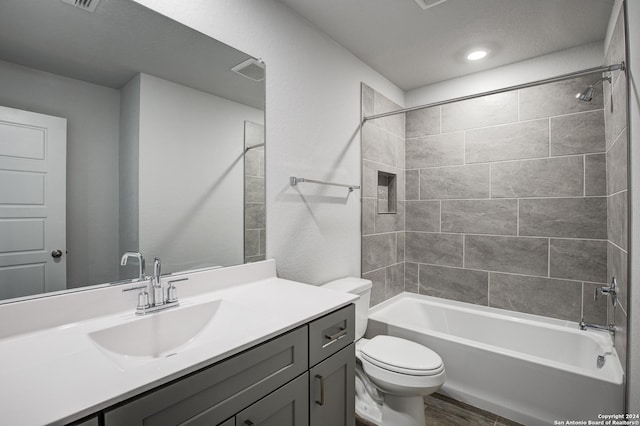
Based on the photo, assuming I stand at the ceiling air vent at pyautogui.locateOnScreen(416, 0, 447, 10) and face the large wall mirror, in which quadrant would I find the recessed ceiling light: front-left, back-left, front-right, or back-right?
back-right

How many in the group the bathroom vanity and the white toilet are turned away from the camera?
0

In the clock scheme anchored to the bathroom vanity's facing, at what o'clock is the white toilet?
The white toilet is roughly at 10 o'clock from the bathroom vanity.

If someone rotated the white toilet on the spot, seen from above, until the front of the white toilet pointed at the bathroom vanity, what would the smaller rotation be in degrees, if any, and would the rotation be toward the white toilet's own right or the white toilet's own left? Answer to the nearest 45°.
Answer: approximately 90° to the white toilet's own right

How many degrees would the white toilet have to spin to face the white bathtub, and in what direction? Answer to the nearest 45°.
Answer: approximately 90° to its left

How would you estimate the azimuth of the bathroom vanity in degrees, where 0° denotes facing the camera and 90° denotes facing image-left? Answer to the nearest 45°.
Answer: approximately 315°

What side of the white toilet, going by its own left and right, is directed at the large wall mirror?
right
